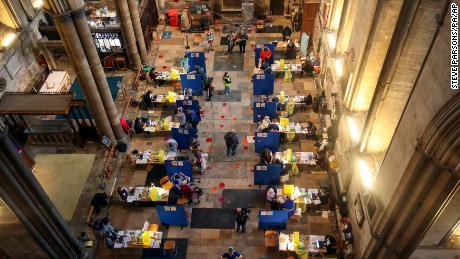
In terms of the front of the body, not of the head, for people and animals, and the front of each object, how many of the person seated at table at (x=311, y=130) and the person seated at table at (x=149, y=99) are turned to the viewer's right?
1

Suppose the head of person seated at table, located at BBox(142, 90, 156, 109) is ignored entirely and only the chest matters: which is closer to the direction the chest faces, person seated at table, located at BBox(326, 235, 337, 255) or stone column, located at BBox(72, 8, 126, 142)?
the person seated at table

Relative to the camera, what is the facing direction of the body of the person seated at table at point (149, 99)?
to the viewer's right

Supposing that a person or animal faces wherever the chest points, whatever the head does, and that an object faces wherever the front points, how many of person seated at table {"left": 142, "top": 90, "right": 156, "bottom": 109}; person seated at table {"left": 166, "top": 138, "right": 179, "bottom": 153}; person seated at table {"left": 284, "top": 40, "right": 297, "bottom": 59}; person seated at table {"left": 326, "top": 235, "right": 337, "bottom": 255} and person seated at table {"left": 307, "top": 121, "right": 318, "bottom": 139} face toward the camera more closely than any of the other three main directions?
1

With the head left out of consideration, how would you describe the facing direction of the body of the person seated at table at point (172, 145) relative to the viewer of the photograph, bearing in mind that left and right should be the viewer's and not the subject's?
facing to the left of the viewer

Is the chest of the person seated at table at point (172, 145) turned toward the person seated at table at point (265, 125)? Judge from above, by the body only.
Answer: no

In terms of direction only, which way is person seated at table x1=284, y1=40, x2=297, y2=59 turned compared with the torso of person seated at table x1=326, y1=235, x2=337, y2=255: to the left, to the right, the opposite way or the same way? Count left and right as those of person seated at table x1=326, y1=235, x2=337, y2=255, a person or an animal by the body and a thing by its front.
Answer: to the left

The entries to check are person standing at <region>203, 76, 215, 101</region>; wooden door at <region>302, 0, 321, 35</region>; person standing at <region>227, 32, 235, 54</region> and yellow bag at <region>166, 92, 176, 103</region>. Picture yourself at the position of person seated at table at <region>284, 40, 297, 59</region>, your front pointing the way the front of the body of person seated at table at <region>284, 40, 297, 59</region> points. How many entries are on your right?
3

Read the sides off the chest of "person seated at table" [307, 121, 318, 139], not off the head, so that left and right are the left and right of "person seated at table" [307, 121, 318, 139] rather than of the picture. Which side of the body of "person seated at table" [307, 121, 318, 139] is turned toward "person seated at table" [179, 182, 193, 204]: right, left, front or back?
front

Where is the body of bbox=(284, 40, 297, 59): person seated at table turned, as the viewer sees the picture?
toward the camera

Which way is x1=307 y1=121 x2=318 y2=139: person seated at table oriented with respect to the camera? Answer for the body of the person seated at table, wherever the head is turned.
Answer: to the viewer's left

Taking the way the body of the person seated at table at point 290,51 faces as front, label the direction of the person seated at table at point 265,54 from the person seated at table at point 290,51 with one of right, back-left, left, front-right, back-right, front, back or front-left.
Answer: front-right

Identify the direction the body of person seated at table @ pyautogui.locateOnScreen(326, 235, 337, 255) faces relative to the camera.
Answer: to the viewer's left
